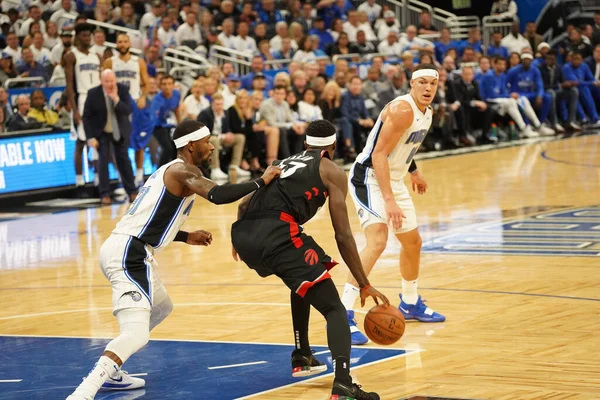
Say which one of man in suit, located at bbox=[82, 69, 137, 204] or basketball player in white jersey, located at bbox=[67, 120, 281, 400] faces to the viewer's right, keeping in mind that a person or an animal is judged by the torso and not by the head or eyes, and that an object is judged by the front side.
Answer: the basketball player in white jersey

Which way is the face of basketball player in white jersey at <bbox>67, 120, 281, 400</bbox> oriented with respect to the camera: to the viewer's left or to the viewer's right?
to the viewer's right

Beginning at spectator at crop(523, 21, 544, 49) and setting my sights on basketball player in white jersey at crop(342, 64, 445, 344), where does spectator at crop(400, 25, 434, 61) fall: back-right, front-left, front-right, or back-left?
front-right

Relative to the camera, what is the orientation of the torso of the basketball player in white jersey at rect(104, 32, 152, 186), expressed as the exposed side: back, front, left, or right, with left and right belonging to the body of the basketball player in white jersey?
front

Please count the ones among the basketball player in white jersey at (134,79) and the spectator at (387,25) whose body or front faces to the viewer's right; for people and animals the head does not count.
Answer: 0

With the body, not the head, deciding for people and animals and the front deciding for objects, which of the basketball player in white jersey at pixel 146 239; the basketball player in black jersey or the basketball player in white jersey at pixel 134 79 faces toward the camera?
the basketball player in white jersey at pixel 134 79

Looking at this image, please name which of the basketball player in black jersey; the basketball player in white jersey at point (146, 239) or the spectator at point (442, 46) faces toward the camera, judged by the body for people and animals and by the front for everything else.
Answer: the spectator

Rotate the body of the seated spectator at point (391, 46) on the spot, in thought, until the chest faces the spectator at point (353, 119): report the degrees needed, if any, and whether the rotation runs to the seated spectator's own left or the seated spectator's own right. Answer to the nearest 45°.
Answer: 0° — they already face them

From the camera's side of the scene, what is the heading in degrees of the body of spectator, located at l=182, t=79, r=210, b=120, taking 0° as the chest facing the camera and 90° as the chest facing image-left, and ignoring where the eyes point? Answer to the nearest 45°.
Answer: approximately 0°

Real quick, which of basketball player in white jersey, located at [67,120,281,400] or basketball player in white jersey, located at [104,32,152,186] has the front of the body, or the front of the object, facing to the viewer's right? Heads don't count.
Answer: basketball player in white jersey, located at [67,120,281,400]

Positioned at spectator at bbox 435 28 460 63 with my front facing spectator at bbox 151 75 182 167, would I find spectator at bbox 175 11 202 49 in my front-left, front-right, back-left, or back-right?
front-right

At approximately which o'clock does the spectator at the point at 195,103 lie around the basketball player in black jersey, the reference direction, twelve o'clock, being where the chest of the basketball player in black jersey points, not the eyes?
The spectator is roughly at 10 o'clock from the basketball player in black jersey.

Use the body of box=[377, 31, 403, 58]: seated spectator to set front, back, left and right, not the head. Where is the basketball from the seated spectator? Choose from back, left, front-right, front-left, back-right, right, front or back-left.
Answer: front

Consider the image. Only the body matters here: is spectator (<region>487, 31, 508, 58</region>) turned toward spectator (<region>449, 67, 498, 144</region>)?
yes

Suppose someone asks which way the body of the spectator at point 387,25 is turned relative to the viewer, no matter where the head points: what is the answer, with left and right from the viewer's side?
facing the viewer

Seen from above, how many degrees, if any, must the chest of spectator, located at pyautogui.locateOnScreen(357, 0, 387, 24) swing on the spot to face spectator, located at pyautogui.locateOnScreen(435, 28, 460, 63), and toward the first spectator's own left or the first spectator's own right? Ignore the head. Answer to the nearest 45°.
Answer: approximately 45° to the first spectator's own left
